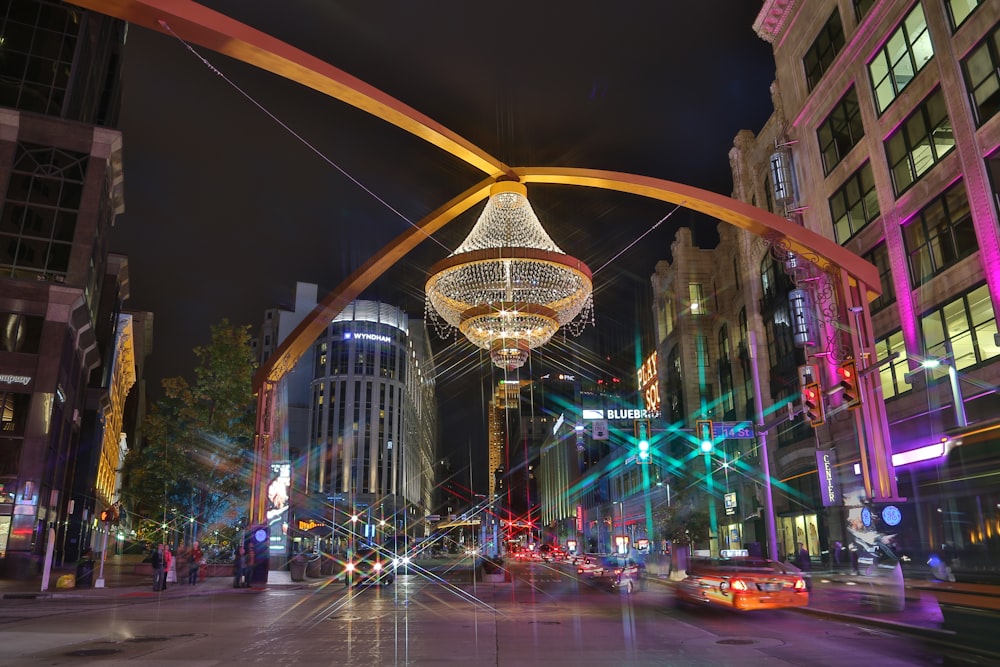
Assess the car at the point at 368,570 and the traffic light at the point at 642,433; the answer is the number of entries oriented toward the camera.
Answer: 2

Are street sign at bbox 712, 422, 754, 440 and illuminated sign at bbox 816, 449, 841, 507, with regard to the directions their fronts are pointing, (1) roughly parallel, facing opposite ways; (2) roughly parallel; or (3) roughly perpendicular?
roughly parallel

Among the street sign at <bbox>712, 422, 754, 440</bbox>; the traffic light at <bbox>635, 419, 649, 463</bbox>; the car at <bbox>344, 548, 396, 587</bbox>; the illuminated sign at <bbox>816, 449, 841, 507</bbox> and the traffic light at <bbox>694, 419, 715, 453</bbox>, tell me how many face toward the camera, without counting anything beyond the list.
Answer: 5

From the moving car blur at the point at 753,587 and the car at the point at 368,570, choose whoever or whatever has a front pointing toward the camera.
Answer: the car

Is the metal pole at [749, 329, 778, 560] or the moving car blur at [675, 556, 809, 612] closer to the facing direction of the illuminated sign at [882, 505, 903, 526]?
the moving car blur

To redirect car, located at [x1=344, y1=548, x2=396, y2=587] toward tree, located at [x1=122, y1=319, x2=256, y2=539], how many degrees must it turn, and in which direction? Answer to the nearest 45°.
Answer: approximately 90° to its right

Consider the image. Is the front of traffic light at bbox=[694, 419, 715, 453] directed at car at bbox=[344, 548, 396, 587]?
no

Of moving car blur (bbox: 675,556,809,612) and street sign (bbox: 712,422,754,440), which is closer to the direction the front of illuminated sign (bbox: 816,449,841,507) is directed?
the moving car blur

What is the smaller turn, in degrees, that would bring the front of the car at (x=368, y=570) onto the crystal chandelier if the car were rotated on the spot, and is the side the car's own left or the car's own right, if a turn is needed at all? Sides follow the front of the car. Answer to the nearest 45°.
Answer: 0° — it already faces it

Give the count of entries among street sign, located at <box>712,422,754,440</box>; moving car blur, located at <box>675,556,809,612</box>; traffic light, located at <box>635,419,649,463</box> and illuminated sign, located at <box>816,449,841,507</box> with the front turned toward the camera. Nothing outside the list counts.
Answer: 3

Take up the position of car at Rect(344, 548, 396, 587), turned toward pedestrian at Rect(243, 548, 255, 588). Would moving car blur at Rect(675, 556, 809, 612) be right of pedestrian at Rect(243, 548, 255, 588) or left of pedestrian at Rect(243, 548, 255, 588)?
left

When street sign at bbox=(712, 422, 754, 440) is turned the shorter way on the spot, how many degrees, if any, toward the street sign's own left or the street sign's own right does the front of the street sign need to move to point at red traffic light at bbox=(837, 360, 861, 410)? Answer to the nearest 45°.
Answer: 0° — it already faces it

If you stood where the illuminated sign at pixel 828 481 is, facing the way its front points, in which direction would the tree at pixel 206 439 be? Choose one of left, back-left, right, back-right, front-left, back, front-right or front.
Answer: right

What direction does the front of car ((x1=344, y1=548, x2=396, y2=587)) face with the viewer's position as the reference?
facing the viewer

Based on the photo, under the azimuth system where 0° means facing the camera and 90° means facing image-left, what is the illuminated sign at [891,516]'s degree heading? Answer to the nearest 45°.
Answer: approximately 0°

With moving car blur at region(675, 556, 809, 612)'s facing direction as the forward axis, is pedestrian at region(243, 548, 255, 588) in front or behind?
in front

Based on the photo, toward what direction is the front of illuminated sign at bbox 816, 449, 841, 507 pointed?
toward the camera

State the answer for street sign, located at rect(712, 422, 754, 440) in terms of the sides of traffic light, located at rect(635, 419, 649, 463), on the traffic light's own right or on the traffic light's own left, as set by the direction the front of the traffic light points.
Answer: on the traffic light's own left
